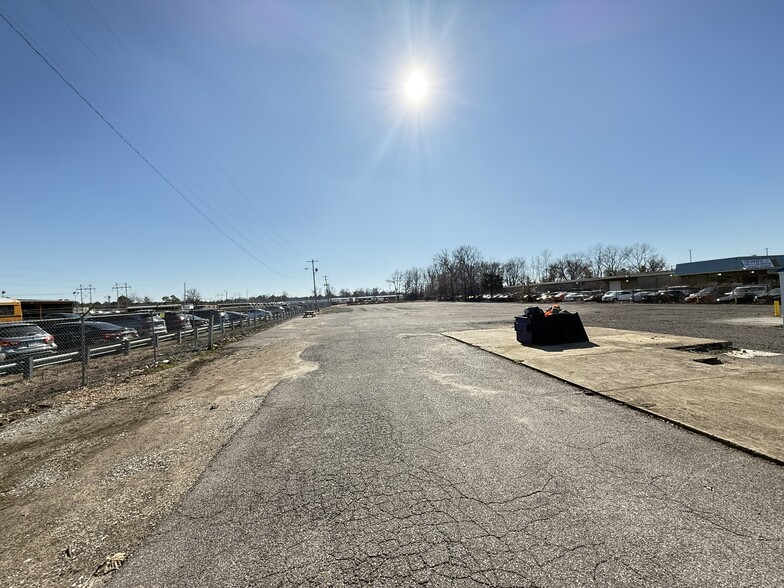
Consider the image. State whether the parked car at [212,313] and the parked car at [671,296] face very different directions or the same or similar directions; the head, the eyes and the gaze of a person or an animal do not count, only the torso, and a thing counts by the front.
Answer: very different directions

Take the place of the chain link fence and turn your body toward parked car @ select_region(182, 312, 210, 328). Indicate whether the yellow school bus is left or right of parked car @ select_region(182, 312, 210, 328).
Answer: left

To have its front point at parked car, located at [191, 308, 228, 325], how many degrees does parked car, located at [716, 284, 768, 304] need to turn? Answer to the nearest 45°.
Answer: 0° — it already faces it

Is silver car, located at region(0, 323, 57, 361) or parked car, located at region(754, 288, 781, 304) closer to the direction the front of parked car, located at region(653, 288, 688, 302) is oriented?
the silver car

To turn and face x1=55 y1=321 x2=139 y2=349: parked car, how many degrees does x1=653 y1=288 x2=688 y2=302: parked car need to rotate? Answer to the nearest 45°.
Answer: approximately 45° to its left

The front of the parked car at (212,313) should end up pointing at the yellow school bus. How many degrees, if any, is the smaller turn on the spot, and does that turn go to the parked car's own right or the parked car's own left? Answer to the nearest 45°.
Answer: approximately 180°

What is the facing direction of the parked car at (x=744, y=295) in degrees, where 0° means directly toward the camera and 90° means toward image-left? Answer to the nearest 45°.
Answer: approximately 45°

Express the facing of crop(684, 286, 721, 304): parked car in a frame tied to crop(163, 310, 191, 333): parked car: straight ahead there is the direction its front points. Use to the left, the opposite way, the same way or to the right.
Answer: the opposite way

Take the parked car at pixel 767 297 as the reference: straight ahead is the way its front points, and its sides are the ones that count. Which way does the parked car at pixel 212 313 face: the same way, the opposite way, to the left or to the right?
the opposite way
